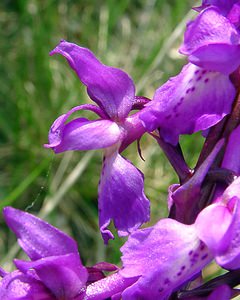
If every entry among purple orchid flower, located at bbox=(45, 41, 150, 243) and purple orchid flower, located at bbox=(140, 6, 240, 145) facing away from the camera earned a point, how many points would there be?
0

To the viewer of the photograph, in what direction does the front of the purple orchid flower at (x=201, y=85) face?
facing the viewer and to the left of the viewer
